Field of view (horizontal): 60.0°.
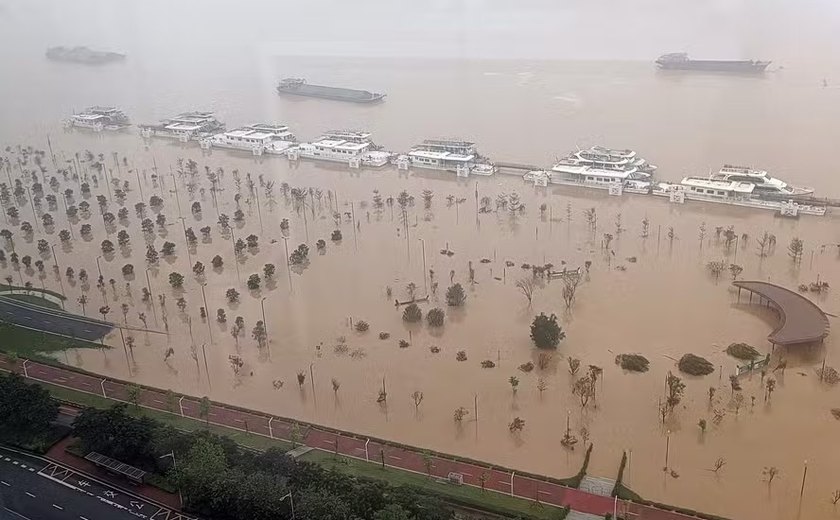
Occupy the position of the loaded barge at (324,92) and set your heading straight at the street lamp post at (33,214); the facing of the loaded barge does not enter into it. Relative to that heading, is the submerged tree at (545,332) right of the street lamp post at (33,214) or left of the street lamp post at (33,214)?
left

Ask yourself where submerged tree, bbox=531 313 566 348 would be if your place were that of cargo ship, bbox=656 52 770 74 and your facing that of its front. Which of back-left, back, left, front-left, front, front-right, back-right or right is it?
right

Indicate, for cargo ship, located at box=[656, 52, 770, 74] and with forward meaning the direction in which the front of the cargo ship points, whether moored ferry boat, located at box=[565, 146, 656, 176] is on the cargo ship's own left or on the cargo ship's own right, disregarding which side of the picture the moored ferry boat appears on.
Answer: on the cargo ship's own right

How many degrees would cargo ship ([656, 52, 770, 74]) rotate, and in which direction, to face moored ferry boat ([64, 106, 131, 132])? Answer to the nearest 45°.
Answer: approximately 135° to its right

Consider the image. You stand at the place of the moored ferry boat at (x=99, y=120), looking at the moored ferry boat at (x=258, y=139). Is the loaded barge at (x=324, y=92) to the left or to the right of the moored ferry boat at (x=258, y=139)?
left

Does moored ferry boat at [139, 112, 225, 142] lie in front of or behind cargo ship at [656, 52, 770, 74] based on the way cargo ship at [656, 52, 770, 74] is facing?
behind

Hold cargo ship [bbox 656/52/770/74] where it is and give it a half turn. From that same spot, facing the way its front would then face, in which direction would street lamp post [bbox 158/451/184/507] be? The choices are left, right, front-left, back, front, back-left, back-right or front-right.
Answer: left

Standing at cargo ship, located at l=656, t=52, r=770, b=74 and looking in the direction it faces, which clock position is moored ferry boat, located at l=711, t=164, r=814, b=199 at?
The moored ferry boat is roughly at 3 o'clock from the cargo ship.

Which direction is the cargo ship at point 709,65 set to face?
to the viewer's right

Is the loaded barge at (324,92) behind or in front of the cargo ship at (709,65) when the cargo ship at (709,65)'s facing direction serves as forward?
behind

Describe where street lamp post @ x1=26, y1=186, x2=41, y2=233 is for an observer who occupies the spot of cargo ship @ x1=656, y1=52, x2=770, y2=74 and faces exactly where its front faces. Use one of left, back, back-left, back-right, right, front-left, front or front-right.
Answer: back-right

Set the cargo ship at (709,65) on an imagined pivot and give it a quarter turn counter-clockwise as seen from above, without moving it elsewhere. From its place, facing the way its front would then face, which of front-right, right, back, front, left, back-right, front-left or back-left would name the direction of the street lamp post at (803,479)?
back

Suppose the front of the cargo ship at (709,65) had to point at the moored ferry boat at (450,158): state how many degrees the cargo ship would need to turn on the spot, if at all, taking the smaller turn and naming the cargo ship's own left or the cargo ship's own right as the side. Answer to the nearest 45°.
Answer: approximately 135° to the cargo ship's own right

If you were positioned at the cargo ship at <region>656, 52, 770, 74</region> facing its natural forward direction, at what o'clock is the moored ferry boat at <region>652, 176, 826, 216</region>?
The moored ferry boat is roughly at 3 o'clock from the cargo ship.

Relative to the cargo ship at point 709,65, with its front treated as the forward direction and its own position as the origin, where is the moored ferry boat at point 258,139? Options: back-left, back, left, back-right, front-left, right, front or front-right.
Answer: back-right

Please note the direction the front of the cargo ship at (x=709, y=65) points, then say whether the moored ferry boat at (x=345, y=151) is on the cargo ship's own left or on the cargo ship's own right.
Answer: on the cargo ship's own right

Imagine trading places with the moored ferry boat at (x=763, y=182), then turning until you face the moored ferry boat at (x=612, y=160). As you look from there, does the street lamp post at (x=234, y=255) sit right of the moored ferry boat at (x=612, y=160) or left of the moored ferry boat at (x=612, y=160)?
left
